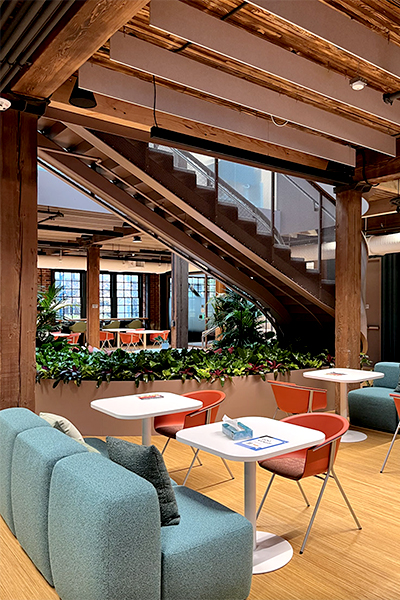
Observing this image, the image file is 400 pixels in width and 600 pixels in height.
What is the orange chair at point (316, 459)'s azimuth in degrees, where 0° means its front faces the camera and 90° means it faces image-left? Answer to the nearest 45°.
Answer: approximately 45°

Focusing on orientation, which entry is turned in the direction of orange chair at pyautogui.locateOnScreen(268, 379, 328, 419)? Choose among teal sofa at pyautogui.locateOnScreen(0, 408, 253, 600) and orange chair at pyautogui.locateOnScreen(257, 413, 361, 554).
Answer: the teal sofa

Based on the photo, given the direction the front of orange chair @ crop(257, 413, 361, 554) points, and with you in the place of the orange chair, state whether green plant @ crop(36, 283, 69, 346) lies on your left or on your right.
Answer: on your right

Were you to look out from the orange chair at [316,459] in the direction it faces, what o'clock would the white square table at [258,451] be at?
The white square table is roughly at 12 o'clock from the orange chair.

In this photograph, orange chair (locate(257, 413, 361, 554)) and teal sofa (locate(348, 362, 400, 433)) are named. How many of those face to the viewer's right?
0

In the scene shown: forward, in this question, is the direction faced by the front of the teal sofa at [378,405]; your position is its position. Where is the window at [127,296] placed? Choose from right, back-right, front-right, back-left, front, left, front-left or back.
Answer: right

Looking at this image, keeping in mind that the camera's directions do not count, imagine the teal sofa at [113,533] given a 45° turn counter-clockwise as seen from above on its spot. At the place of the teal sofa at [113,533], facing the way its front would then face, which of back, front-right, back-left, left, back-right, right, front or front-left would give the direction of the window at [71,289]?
front

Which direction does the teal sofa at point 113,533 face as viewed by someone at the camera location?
facing away from the viewer and to the right of the viewer

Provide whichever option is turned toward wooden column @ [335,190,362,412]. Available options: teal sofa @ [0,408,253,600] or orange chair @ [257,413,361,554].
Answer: the teal sofa

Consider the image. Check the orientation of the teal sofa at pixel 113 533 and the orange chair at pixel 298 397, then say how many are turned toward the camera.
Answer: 0

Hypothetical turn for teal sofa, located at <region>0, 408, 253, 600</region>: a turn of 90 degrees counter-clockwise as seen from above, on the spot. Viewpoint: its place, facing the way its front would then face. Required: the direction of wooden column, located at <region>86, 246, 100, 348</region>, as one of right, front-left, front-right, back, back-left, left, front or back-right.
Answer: front-right

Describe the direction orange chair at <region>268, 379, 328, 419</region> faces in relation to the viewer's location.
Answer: facing away from the viewer and to the right of the viewer

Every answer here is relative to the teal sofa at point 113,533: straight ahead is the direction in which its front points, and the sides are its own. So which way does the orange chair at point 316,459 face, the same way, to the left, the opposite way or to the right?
the opposite way

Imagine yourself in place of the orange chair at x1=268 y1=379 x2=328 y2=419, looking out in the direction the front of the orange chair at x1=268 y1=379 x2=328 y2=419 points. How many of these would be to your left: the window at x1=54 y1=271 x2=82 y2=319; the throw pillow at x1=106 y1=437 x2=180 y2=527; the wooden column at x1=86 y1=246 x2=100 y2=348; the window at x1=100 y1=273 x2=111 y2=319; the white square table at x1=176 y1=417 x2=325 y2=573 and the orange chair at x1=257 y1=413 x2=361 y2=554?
3

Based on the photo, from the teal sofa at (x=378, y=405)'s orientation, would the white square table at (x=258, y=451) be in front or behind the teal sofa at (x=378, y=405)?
in front

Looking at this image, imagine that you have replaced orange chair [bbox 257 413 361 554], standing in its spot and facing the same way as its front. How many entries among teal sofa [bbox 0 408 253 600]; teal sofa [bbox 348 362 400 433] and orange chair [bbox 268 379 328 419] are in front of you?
1
